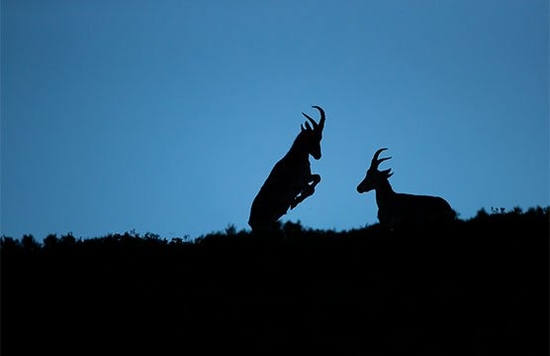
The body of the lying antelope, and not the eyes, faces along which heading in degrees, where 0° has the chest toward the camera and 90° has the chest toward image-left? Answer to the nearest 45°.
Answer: approximately 90°
